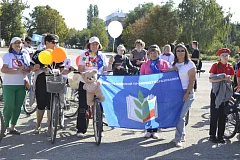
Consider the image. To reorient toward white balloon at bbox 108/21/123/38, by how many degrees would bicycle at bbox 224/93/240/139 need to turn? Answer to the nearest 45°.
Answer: approximately 90° to its right

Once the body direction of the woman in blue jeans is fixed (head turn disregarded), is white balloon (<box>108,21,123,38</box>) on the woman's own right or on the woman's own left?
on the woman's own right

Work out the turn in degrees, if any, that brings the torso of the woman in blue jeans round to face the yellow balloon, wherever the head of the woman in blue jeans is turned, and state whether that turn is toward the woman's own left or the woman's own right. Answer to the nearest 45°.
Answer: approximately 45° to the woman's own right

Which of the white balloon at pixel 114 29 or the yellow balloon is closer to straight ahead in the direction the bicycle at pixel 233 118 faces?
the yellow balloon

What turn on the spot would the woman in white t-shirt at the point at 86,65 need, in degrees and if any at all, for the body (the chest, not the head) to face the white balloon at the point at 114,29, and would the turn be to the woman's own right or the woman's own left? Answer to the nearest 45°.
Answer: approximately 180°

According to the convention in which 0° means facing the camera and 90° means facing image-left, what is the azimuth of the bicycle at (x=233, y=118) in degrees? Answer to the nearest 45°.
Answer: approximately 45°

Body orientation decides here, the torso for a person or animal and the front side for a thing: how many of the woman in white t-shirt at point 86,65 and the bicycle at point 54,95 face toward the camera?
2

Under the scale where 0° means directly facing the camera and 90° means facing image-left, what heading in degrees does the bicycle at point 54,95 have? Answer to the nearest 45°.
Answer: approximately 0°

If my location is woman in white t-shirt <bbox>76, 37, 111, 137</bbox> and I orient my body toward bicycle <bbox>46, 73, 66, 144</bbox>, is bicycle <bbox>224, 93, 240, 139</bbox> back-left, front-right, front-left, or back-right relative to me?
back-left

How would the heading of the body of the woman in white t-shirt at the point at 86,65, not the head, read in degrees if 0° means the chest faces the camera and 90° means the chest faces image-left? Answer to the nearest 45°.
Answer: approximately 0°
